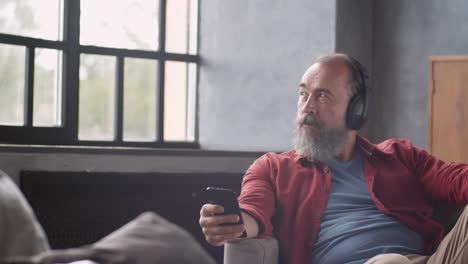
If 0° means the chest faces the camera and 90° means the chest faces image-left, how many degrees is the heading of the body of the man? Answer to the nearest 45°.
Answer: approximately 0°

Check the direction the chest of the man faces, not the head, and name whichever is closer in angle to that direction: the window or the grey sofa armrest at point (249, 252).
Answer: the grey sofa armrest

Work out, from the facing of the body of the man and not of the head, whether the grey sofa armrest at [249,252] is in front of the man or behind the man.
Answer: in front
